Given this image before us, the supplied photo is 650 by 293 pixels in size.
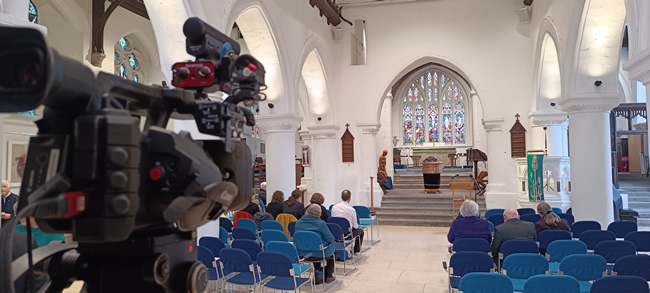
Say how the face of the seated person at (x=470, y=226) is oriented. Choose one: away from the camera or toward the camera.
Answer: away from the camera

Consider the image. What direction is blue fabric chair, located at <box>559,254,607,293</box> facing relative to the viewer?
away from the camera

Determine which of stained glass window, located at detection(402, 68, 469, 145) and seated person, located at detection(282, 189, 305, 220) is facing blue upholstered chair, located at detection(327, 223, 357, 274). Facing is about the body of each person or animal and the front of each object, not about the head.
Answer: the stained glass window

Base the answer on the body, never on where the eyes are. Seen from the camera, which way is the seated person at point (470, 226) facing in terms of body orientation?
away from the camera

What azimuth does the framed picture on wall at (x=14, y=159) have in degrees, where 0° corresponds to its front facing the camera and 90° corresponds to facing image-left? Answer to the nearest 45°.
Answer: approximately 315°

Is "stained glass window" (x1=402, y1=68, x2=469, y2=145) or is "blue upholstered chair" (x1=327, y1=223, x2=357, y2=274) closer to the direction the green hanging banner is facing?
the blue upholstered chair

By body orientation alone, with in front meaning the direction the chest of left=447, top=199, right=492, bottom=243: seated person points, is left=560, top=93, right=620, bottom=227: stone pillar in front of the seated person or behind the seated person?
in front

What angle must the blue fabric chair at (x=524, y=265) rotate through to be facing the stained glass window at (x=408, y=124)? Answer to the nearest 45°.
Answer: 0° — it already faces it

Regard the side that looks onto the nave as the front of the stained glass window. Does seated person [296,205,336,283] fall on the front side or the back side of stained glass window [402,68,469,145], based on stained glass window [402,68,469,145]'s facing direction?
on the front side

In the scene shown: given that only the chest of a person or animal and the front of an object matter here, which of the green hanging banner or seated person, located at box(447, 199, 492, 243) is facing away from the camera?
the seated person

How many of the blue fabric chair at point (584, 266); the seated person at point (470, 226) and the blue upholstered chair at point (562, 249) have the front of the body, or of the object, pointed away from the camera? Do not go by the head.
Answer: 3

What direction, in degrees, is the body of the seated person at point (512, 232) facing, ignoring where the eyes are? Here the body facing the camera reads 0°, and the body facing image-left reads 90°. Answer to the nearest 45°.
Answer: approximately 180°

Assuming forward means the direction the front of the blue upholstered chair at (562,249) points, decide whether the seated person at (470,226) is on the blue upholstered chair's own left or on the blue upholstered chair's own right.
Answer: on the blue upholstered chair's own left

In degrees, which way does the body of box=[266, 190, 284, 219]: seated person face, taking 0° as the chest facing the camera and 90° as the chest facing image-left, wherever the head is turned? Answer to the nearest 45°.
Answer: approximately 225°

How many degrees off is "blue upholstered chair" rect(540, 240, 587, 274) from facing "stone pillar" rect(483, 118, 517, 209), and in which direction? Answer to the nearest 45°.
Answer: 0° — it already faces it
